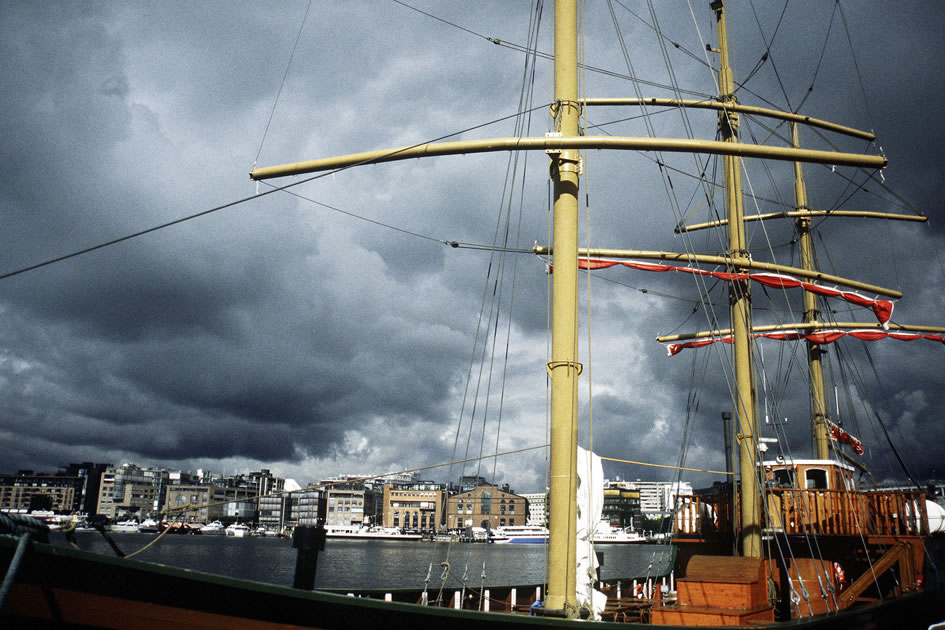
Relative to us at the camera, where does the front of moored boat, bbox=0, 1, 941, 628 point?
facing the viewer and to the left of the viewer
